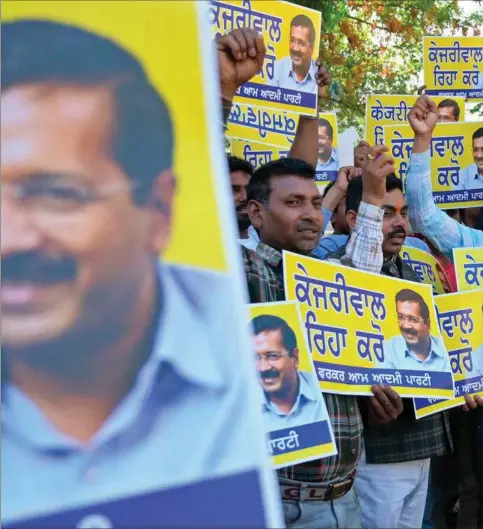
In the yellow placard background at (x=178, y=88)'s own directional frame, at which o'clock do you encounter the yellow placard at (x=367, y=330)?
the yellow placard at (x=367, y=330) is roughly at 7 o'clock from the yellow placard background at (x=178, y=88).

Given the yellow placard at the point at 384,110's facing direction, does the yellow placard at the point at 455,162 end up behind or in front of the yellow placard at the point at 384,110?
in front

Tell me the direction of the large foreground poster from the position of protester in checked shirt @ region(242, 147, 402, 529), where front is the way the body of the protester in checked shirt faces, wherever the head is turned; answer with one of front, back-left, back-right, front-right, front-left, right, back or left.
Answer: front-right

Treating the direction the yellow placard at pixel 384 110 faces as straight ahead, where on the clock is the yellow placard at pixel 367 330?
the yellow placard at pixel 367 330 is roughly at 12 o'clock from the yellow placard at pixel 384 110.

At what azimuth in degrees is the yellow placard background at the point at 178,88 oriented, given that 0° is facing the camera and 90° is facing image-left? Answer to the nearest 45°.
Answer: approximately 0°

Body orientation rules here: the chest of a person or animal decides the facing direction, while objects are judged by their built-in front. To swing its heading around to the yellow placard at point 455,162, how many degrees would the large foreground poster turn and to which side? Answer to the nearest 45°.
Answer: approximately 135° to its left

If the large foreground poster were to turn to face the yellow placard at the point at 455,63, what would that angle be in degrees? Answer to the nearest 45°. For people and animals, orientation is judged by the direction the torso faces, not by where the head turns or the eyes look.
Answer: approximately 135° to its left

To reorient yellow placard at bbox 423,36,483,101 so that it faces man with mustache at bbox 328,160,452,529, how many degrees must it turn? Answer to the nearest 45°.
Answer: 0° — it already faces them
